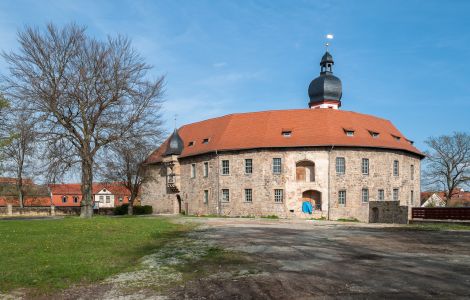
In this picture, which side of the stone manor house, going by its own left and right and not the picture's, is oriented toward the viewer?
front

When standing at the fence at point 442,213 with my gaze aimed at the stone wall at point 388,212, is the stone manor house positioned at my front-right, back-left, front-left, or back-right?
front-right
